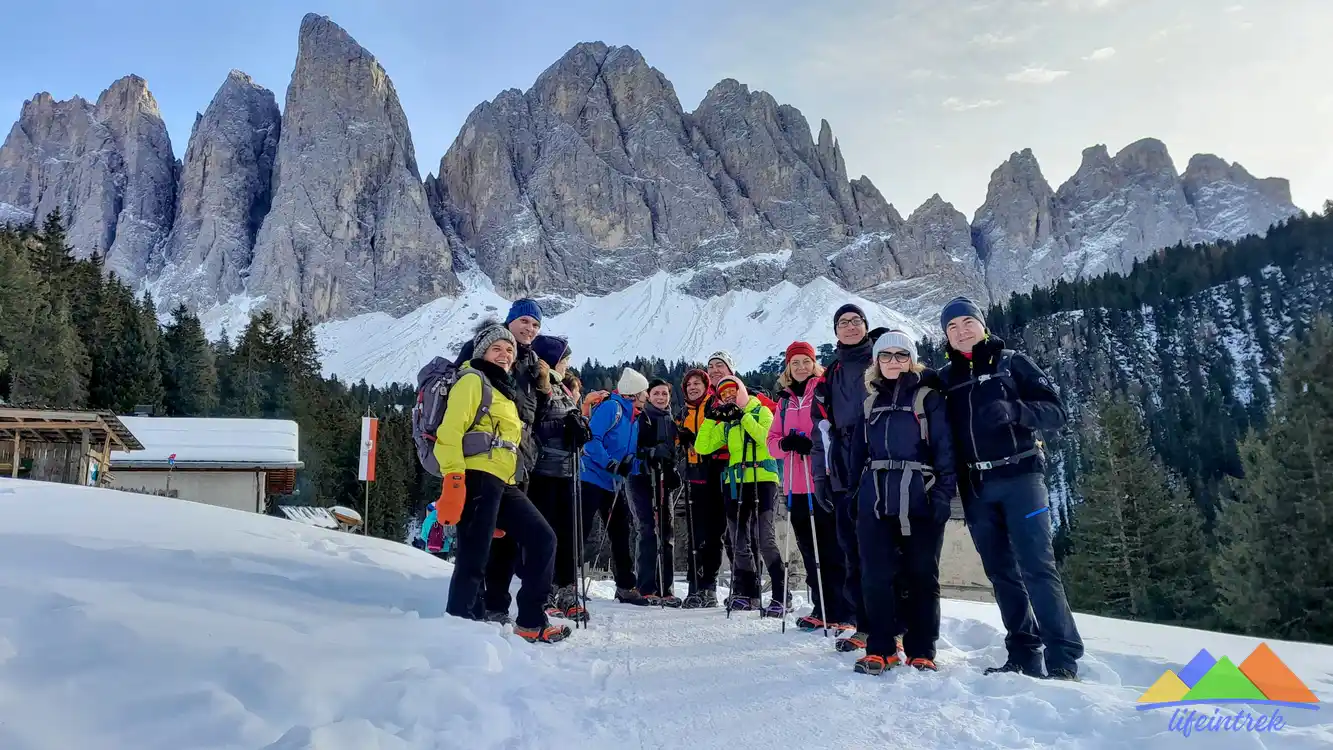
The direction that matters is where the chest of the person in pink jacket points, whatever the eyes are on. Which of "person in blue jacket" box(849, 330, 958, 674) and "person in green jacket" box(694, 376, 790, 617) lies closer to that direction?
the person in blue jacket

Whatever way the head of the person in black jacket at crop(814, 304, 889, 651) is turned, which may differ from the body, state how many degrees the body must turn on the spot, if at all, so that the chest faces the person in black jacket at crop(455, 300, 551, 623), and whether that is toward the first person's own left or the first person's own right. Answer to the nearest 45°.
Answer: approximately 45° to the first person's own right

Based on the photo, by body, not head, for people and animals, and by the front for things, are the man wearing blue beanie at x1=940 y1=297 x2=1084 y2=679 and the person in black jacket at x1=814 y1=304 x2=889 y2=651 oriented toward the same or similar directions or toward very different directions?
same or similar directions

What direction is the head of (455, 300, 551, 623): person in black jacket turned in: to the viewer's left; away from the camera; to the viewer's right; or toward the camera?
toward the camera

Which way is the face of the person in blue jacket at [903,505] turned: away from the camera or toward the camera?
toward the camera

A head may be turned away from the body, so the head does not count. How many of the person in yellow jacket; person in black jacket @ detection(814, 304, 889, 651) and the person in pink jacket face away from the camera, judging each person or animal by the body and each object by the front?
0

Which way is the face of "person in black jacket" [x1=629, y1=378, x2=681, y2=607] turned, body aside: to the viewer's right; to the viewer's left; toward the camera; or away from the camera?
toward the camera

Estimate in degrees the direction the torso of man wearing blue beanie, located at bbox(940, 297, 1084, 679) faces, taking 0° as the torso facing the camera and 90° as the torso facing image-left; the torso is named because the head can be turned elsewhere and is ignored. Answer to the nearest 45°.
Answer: approximately 45°

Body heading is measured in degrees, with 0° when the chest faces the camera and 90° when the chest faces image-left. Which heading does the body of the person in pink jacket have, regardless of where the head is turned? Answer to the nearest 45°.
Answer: approximately 45°

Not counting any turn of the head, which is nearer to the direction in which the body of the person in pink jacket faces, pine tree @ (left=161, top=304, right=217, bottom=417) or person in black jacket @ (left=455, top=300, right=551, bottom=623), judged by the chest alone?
the person in black jacket

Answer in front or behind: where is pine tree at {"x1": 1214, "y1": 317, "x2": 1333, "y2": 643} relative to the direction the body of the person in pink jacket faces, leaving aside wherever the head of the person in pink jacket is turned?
behind

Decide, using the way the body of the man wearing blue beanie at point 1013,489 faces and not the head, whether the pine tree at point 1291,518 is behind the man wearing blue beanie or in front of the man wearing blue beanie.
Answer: behind

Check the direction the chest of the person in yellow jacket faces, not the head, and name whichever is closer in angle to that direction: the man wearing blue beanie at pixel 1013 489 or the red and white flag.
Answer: the man wearing blue beanie

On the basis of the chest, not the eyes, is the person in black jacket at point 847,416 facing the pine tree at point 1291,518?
no

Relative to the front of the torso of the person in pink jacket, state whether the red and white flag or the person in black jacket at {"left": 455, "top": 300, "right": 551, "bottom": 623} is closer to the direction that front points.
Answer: the person in black jacket

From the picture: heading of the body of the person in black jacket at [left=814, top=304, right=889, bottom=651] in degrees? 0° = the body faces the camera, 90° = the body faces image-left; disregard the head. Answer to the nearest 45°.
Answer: approximately 45°
